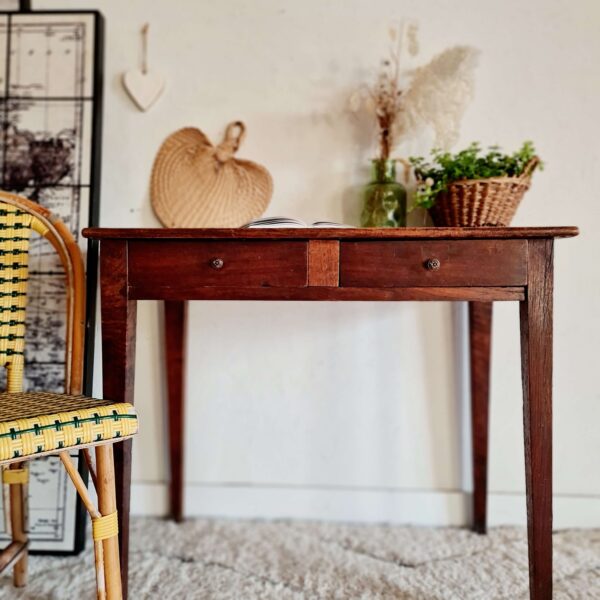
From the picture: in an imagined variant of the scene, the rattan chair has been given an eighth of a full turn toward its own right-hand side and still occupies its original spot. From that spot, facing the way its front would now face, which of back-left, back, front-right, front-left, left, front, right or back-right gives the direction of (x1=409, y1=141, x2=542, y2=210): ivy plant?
left

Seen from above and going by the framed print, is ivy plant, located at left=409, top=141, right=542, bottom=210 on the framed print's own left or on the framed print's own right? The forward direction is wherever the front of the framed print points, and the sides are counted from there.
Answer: on the framed print's own left

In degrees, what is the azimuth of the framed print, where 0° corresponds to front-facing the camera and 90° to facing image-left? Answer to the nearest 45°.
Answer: approximately 0°

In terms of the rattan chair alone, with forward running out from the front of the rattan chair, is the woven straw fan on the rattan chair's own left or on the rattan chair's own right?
on the rattan chair's own left

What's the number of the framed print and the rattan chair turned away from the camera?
0

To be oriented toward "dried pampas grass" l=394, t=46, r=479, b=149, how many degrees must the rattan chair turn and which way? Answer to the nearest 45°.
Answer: approximately 45° to its left

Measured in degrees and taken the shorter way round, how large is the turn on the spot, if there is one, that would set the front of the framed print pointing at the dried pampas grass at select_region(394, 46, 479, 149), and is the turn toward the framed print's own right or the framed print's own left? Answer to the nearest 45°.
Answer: approximately 45° to the framed print's own left

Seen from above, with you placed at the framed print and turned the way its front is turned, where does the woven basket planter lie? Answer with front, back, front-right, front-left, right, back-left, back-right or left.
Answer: front-left

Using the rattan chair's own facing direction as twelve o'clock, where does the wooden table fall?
The wooden table is roughly at 11 o'clock from the rattan chair.

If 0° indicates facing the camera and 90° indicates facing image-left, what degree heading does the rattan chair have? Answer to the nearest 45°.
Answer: approximately 315°
